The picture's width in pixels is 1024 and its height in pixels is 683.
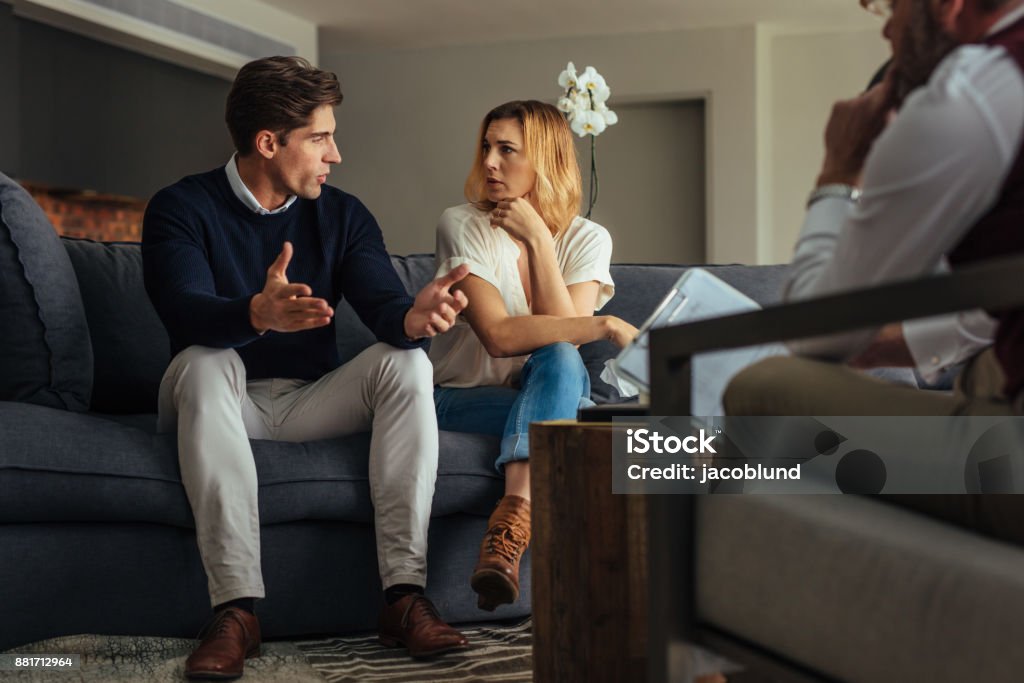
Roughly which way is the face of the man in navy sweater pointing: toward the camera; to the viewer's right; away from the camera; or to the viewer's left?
to the viewer's right

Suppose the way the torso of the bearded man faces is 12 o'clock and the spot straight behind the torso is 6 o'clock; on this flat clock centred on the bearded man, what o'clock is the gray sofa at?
The gray sofa is roughly at 1 o'clock from the bearded man.

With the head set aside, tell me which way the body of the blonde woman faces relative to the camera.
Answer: toward the camera

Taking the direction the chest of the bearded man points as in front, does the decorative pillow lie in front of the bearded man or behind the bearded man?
in front

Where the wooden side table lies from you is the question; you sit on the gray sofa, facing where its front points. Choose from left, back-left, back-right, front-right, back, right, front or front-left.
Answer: front-left

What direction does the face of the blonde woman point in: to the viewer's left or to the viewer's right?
to the viewer's left

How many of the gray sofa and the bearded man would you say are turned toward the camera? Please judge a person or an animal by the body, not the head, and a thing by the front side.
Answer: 1

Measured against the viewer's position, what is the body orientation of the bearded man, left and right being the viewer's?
facing to the left of the viewer

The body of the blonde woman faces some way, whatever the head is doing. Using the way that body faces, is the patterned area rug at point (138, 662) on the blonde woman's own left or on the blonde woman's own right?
on the blonde woman's own right

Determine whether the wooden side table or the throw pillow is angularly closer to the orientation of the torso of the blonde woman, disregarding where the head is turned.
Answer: the wooden side table

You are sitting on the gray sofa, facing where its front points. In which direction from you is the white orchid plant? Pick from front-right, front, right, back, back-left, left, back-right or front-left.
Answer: back-left
